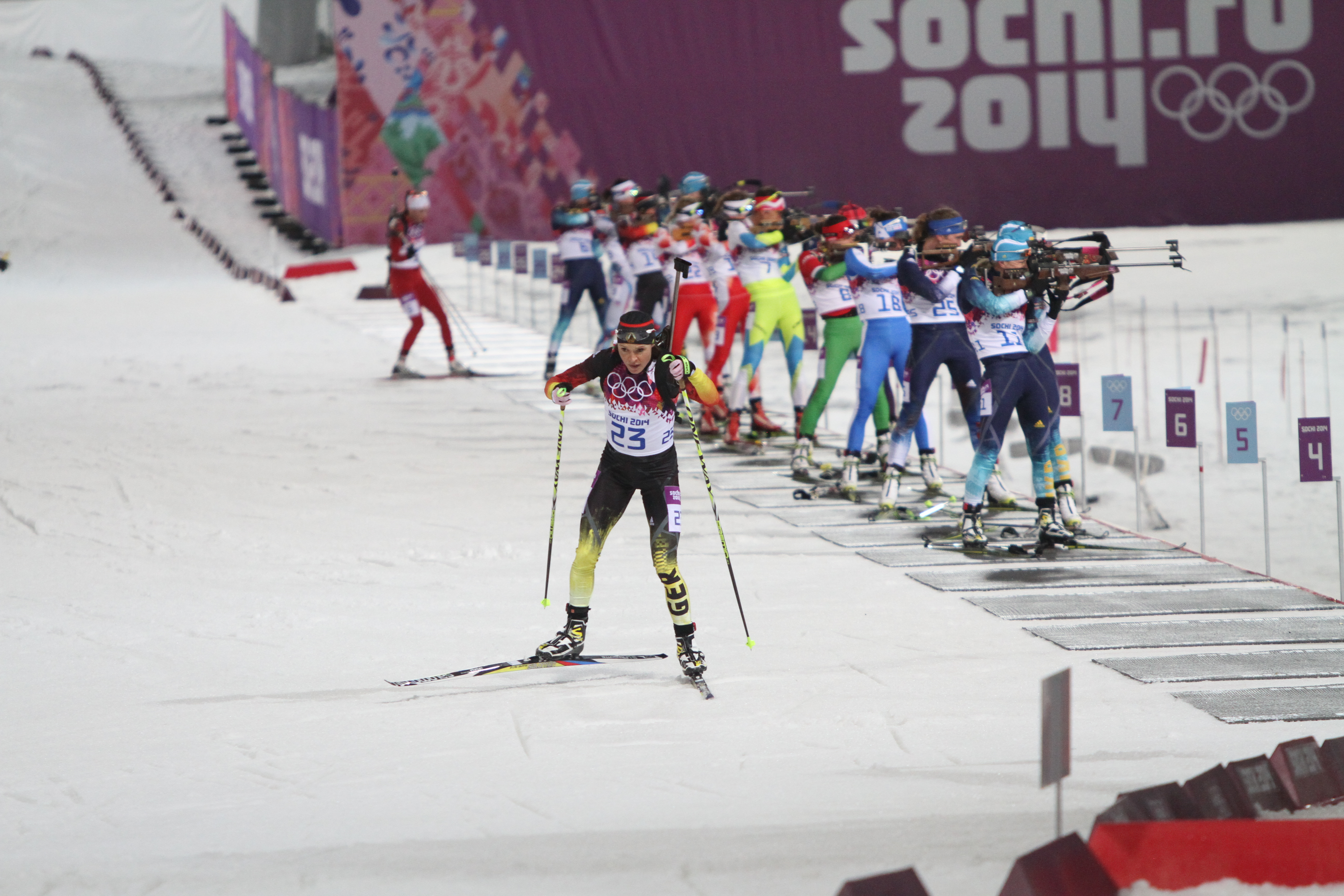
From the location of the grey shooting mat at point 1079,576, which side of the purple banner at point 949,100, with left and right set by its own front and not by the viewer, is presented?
front

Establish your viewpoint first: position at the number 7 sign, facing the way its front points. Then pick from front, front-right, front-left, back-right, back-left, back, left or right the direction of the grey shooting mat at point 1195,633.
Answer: front

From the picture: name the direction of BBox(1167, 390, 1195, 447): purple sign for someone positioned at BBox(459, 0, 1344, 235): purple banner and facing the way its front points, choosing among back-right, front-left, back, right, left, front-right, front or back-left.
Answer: front

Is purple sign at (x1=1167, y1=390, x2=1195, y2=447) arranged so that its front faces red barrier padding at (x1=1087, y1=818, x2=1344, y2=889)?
yes

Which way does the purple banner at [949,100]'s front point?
toward the camera

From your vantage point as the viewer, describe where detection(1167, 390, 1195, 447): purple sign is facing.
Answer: facing the viewer

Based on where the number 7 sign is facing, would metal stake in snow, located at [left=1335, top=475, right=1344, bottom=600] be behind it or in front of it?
in front

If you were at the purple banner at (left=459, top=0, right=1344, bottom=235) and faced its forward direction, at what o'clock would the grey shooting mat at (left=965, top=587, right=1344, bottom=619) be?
The grey shooting mat is roughly at 12 o'clock from the purple banner.

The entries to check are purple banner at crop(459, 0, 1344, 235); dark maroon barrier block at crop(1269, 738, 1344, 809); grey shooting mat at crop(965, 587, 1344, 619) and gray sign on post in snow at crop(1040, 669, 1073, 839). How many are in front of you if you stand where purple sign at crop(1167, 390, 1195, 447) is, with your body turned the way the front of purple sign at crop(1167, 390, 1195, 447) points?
3

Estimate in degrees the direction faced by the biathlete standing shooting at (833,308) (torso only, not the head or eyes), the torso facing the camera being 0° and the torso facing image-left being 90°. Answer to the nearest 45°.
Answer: approximately 315°
